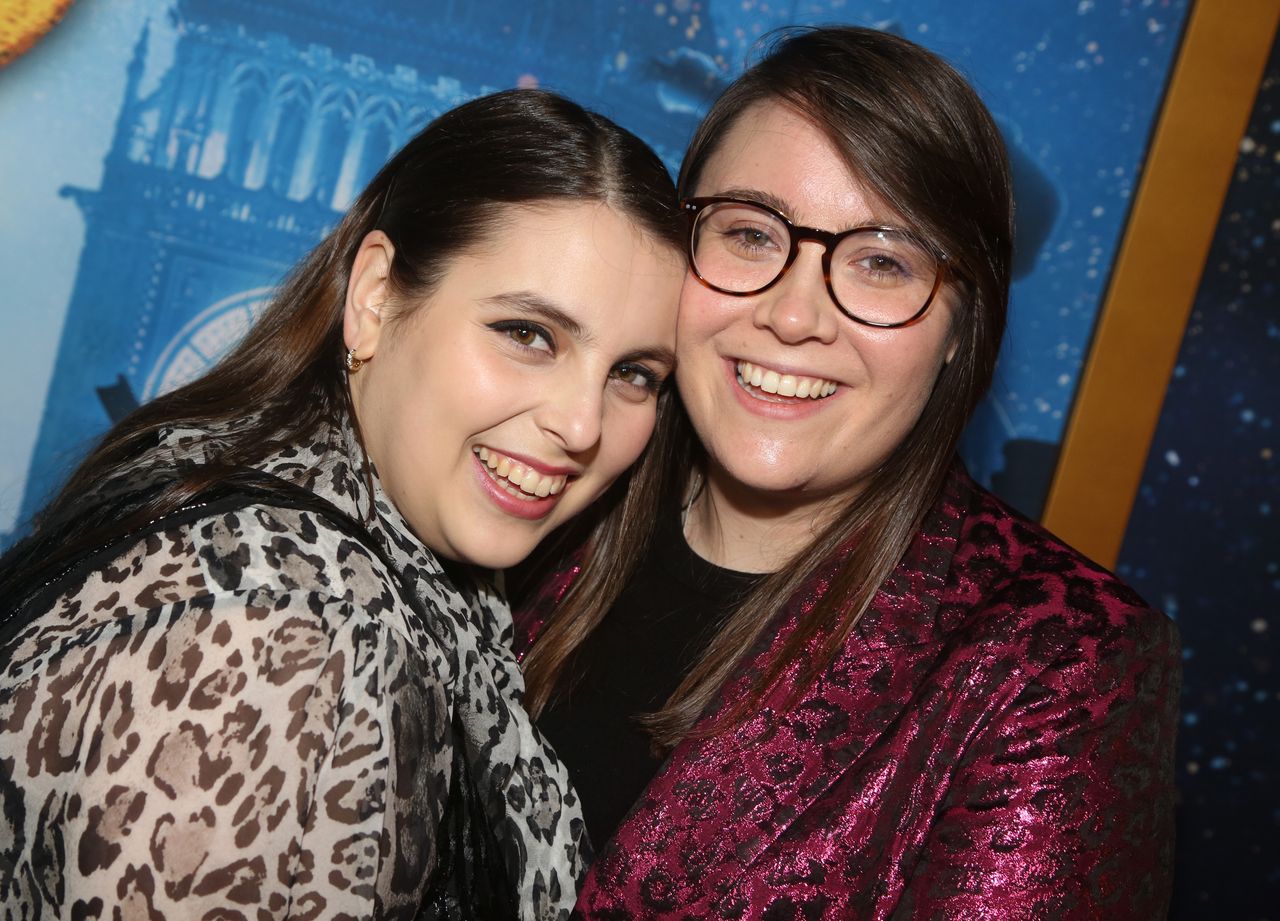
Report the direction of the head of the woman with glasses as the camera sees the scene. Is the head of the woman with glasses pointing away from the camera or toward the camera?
toward the camera

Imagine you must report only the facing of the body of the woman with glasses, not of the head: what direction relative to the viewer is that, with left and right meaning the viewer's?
facing the viewer and to the left of the viewer

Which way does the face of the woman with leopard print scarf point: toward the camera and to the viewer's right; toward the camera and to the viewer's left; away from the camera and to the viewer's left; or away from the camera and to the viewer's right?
toward the camera and to the viewer's right
